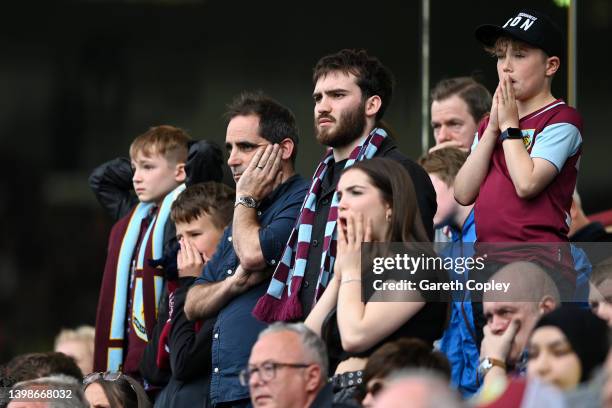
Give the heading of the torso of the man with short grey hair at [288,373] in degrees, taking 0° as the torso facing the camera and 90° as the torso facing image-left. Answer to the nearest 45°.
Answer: approximately 45°

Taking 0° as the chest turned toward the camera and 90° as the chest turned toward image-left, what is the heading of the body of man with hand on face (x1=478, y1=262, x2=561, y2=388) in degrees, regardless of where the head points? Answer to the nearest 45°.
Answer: approximately 45°

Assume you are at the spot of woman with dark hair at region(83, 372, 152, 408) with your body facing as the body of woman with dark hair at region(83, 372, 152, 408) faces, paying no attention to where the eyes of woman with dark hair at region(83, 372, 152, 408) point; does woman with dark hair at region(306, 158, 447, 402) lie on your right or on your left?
on your left

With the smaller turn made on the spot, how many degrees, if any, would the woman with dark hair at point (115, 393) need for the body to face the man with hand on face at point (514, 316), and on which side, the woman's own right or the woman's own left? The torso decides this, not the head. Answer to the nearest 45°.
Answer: approximately 90° to the woman's own left
